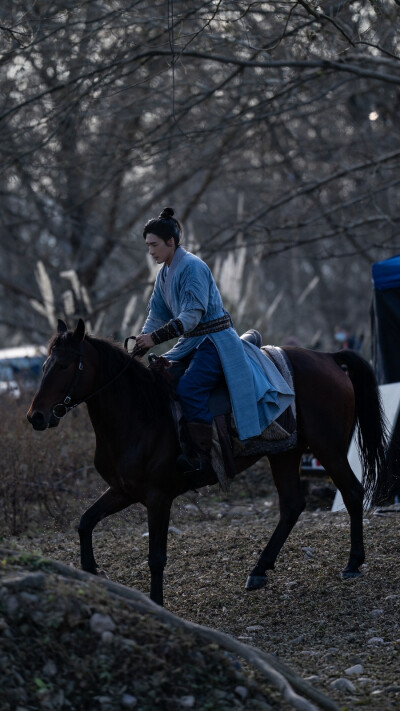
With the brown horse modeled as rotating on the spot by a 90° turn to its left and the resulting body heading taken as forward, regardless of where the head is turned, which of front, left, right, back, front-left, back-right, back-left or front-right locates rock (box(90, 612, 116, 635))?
front

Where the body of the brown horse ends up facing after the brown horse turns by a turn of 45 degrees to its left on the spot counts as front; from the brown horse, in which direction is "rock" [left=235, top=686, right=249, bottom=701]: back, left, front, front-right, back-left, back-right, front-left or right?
front-left

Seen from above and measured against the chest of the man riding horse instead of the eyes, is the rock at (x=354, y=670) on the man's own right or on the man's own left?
on the man's own left

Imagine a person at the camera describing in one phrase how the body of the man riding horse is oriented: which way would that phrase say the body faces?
to the viewer's left

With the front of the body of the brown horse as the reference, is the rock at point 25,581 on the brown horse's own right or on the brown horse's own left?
on the brown horse's own left

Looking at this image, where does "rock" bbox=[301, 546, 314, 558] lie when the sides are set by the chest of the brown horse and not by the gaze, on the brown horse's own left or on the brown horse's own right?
on the brown horse's own right

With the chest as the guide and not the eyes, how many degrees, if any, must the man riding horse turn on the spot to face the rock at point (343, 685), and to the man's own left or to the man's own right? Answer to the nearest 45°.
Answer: approximately 90° to the man's own left

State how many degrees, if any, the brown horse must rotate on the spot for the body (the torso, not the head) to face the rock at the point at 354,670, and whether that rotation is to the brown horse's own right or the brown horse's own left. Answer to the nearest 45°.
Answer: approximately 135° to the brown horse's own left

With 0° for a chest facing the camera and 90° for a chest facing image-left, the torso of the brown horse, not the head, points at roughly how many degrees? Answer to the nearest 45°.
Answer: approximately 90°

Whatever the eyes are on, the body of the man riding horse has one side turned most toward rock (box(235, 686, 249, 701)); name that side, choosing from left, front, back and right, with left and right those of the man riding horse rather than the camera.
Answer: left

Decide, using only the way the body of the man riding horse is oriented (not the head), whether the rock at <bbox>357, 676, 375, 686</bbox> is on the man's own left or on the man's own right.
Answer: on the man's own left
